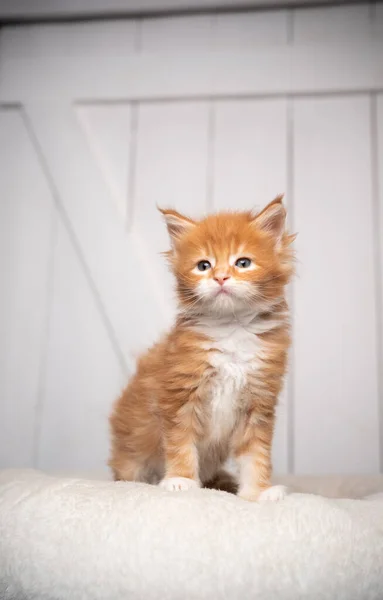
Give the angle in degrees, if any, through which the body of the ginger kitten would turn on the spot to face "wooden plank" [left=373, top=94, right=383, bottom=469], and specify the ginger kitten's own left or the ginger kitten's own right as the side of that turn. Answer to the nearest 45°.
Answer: approximately 90° to the ginger kitten's own left

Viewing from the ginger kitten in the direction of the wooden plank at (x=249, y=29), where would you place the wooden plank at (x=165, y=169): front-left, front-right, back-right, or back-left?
front-left

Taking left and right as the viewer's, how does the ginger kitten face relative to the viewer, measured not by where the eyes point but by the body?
facing the viewer and to the right of the viewer
